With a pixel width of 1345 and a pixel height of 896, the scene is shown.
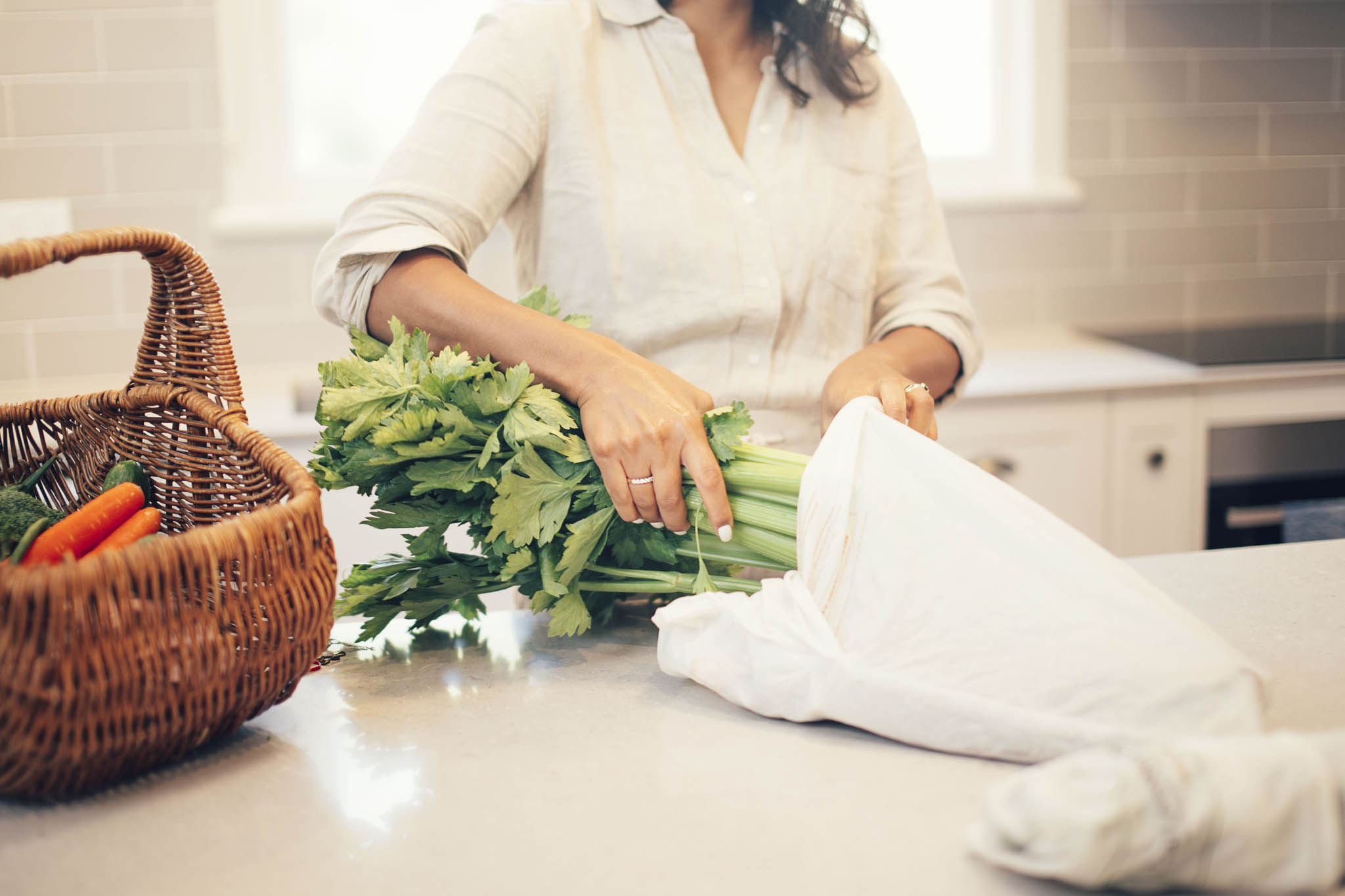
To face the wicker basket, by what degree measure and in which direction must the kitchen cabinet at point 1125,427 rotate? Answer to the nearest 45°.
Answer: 0° — it already faces it

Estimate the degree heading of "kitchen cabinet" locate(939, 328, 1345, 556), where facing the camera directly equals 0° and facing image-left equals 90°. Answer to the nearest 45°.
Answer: approximately 0°
